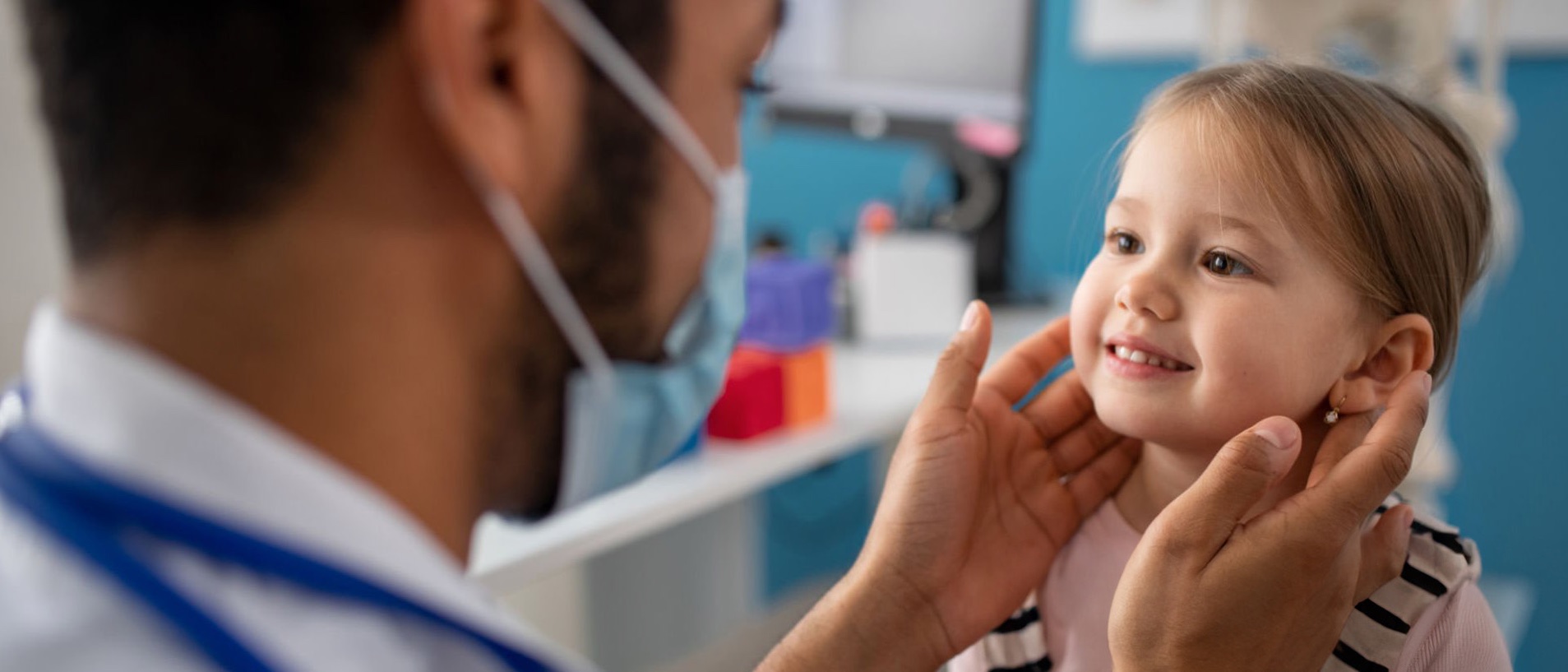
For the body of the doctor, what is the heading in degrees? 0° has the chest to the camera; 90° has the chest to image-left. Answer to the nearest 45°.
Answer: approximately 225°

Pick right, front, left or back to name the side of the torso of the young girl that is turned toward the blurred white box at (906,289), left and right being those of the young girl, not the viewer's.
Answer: right

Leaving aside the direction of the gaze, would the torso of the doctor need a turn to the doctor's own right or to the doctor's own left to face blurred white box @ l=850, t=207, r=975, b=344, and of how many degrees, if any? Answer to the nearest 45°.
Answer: approximately 45° to the doctor's own left

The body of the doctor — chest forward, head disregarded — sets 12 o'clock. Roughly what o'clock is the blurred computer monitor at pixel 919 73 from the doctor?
The blurred computer monitor is roughly at 11 o'clock from the doctor.

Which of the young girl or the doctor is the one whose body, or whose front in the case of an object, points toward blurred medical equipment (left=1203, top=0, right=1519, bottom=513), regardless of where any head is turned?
the doctor

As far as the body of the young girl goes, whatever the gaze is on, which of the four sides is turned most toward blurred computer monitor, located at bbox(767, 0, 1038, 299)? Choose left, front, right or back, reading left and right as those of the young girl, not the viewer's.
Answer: right

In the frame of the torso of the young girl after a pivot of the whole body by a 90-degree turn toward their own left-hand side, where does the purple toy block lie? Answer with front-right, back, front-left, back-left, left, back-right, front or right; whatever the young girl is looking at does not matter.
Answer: back

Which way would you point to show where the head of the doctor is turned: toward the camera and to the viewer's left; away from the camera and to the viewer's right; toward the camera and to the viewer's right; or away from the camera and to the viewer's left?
away from the camera and to the viewer's right

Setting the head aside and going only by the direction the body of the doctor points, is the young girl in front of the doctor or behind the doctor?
in front

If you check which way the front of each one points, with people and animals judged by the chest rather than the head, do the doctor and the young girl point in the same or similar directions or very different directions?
very different directions

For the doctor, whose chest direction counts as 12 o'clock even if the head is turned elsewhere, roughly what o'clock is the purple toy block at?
The purple toy block is roughly at 11 o'clock from the doctor.

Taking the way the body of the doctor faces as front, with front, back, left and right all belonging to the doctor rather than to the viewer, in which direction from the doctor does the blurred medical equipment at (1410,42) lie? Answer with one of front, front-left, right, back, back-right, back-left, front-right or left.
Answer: front

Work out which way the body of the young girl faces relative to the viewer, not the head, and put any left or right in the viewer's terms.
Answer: facing the viewer and to the left of the viewer
